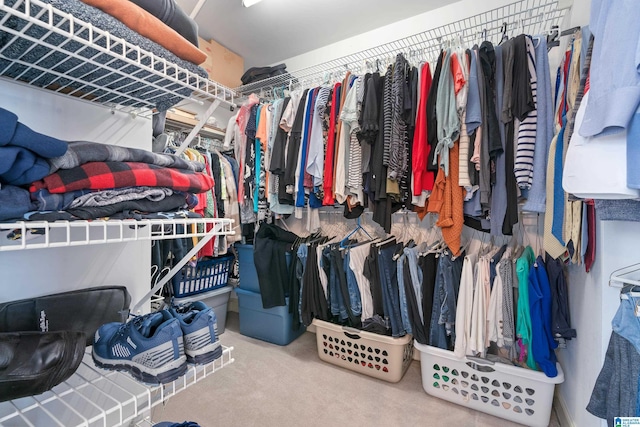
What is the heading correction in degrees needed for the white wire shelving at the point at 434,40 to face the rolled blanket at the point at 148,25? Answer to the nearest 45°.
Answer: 0° — it already faces it

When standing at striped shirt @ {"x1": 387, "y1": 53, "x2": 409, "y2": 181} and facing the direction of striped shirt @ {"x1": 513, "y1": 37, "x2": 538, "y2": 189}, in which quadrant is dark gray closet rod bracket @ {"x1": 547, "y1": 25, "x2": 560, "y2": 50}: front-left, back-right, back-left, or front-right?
front-left

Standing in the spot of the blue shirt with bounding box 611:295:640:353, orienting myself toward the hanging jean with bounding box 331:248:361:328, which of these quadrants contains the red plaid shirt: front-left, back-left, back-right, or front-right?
front-left

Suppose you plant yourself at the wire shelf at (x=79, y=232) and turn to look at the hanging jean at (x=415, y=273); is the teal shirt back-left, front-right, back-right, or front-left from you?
front-right

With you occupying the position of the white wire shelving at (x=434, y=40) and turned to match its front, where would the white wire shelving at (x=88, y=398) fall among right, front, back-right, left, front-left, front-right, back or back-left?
front

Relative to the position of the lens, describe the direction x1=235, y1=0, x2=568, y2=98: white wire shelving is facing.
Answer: facing the viewer and to the left of the viewer
